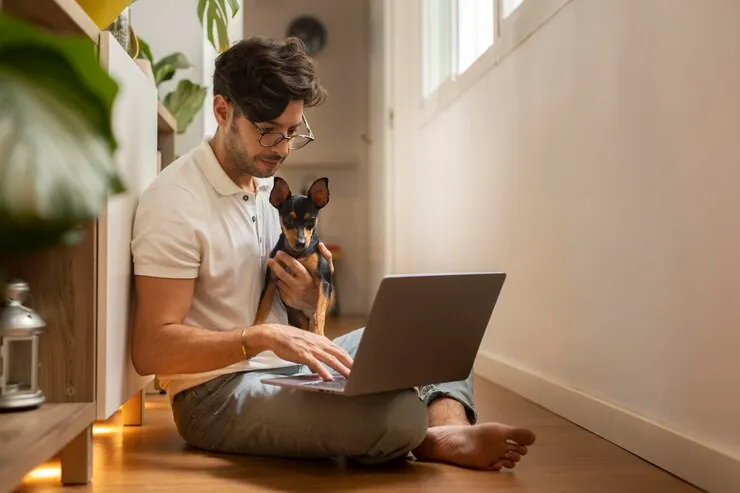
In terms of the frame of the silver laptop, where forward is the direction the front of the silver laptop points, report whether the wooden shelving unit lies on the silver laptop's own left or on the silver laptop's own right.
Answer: on the silver laptop's own left

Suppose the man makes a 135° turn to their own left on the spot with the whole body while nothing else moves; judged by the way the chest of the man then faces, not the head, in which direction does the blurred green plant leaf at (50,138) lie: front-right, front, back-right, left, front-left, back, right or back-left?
back

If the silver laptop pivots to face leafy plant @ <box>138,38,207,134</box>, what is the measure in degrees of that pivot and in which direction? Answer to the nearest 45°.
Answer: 0° — it already faces it

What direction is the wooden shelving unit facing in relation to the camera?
to the viewer's right

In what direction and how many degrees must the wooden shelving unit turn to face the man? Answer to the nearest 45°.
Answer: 0° — it already faces them

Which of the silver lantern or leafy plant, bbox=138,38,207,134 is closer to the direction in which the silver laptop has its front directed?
the leafy plant

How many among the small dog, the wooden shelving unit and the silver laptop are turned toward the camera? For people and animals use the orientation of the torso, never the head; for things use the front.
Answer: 1

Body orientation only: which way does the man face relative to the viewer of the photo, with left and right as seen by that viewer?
facing the viewer and to the right of the viewer

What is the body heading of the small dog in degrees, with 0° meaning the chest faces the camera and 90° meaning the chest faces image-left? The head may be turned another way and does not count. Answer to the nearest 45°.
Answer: approximately 0°

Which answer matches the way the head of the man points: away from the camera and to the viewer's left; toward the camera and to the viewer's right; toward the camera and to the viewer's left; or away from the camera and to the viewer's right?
toward the camera and to the viewer's right

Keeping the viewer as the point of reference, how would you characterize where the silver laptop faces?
facing away from the viewer and to the left of the viewer
